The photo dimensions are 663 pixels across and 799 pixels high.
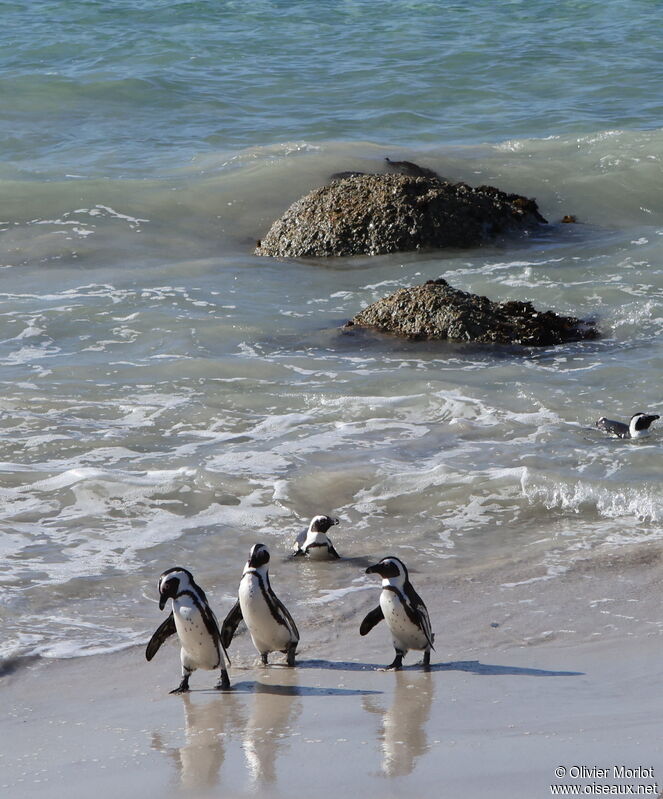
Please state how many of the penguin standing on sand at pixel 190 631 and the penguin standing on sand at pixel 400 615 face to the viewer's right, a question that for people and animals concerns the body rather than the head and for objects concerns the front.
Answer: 0

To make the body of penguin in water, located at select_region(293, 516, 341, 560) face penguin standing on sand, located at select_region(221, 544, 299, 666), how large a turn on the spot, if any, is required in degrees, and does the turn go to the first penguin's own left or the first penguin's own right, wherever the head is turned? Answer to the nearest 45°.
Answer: approximately 45° to the first penguin's own right

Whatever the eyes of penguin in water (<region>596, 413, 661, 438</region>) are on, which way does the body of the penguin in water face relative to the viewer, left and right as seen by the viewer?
facing to the right of the viewer

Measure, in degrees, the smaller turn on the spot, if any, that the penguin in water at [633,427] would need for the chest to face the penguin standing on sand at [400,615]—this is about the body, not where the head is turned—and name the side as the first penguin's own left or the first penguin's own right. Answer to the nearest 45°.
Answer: approximately 90° to the first penguin's own right

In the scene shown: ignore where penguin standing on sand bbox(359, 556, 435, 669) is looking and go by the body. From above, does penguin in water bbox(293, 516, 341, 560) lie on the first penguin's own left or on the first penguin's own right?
on the first penguin's own right

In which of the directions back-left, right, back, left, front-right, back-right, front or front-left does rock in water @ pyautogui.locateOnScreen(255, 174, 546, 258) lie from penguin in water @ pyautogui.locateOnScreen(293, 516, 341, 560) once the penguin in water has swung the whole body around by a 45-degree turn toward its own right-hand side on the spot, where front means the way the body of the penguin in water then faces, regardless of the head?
back

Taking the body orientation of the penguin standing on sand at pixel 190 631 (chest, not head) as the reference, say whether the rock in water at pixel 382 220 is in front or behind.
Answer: behind

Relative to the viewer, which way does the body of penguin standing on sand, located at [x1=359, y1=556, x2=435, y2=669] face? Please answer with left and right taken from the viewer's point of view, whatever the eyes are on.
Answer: facing the viewer and to the left of the viewer

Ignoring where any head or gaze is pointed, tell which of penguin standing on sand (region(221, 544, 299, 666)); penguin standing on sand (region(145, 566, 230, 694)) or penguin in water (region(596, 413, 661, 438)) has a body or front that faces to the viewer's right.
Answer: the penguin in water

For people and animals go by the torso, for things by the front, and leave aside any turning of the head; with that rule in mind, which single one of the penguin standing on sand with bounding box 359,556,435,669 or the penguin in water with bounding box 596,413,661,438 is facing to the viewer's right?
the penguin in water

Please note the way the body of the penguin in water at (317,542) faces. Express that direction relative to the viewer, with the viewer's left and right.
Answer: facing the viewer and to the right of the viewer

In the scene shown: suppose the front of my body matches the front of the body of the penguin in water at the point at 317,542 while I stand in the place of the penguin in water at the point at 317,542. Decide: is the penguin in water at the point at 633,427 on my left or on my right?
on my left
